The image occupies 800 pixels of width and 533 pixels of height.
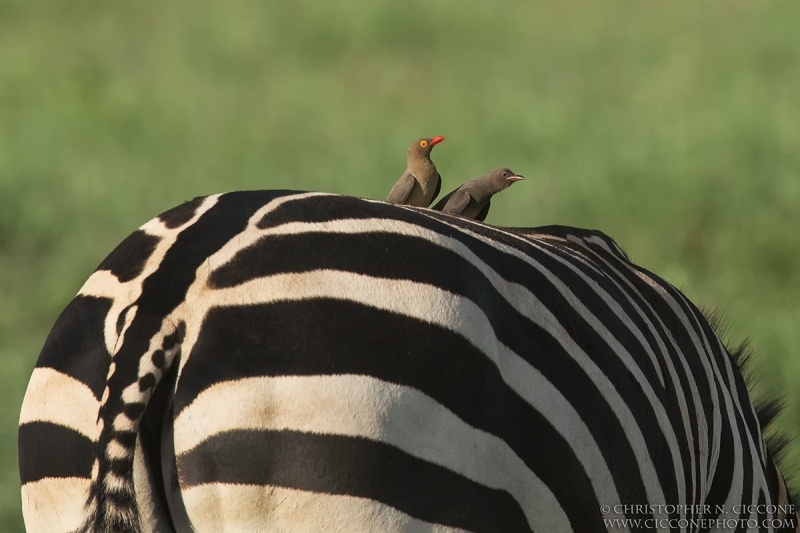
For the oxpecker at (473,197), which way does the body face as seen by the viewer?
to the viewer's right

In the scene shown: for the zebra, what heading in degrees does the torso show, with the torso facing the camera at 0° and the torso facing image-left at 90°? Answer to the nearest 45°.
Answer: approximately 225°
